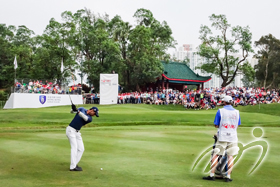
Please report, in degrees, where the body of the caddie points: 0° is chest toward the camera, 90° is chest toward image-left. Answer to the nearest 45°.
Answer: approximately 180°

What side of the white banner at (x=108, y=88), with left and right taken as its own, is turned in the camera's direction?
front

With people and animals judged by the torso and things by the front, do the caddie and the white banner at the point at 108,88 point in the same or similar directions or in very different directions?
very different directions

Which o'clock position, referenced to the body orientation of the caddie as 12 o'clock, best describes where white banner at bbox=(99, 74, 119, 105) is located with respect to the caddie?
The white banner is roughly at 11 o'clock from the caddie.

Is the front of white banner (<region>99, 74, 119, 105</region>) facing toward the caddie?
yes

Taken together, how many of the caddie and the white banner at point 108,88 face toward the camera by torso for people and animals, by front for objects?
1

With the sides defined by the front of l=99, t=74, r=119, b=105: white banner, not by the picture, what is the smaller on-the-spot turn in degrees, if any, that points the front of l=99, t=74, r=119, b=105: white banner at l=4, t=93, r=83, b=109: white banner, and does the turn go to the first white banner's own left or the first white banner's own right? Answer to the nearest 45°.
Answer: approximately 90° to the first white banner's own right

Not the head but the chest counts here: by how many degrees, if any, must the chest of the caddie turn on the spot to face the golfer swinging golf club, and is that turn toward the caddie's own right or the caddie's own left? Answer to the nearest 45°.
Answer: approximately 90° to the caddie's own left

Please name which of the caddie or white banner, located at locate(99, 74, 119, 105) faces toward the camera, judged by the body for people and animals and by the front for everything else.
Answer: the white banner

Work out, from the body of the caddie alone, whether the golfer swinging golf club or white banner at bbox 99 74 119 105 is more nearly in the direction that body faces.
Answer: the white banner

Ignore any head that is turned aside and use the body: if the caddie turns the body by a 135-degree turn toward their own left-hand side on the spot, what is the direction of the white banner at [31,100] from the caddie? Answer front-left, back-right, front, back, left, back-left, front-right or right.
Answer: right

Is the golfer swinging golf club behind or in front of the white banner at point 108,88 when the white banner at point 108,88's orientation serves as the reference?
in front
